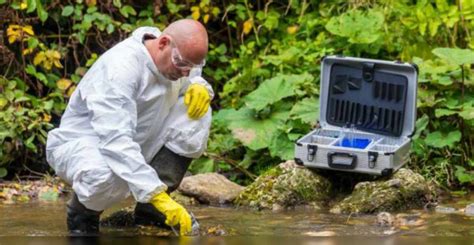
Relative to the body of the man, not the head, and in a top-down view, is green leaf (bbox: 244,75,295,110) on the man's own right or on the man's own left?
on the man's own left

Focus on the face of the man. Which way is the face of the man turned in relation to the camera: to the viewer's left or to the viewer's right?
to the viewer's right

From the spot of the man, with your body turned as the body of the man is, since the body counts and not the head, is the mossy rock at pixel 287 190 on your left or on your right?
on your left

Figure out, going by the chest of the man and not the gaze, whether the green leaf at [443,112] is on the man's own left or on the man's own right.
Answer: on the man's own left

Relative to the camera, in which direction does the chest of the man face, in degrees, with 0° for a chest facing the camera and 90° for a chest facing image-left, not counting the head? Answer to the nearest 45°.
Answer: approximately 315°

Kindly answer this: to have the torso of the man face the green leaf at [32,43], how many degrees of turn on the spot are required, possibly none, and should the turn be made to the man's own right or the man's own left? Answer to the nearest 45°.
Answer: approximately 135° to the man's own left

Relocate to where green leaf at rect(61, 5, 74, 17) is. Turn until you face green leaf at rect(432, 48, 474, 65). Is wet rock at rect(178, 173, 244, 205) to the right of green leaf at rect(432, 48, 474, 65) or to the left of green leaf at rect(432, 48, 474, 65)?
right

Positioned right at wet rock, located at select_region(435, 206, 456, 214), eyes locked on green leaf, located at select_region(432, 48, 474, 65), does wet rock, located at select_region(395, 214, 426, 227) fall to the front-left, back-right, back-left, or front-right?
back-left

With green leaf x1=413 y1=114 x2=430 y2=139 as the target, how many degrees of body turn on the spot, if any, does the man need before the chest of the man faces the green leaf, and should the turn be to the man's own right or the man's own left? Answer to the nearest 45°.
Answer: approximately 90° to the man's own left

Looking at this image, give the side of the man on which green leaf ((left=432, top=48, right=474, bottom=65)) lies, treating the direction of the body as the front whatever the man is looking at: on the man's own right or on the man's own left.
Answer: on the man's own left

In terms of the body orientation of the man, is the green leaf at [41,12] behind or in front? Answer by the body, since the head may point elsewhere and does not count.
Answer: behind
